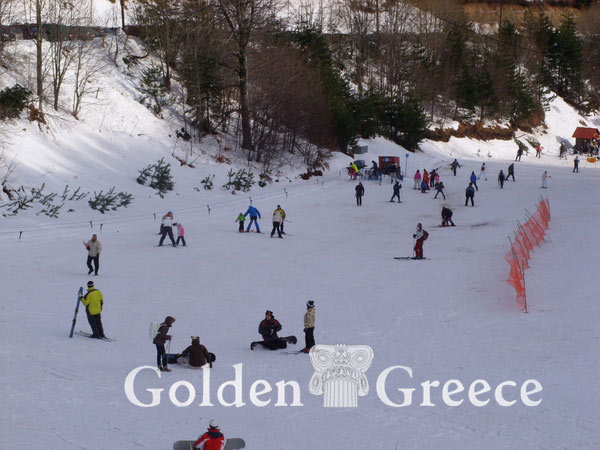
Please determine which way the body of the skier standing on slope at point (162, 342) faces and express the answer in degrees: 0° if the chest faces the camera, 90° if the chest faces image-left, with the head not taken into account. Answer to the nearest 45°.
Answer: approximately 270°

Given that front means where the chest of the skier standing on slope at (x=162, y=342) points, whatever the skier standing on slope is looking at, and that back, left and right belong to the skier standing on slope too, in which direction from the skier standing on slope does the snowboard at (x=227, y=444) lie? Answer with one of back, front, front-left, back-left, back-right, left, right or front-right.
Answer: right

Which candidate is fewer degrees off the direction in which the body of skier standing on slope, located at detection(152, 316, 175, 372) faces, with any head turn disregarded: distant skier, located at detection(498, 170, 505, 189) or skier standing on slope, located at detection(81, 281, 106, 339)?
the distant skier

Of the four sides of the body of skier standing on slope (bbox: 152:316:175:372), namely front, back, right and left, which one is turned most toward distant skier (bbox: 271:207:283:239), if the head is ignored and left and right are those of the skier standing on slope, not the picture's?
left

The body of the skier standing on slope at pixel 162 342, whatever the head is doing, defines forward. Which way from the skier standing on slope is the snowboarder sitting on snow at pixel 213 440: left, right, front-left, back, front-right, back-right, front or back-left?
right

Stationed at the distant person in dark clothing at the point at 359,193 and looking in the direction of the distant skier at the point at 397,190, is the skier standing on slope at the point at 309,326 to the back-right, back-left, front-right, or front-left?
back-right

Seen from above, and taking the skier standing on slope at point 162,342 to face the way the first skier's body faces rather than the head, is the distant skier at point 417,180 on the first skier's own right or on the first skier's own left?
on the first skier's own left

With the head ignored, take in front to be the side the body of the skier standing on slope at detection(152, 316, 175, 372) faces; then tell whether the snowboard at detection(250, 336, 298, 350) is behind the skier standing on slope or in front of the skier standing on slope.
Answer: in front

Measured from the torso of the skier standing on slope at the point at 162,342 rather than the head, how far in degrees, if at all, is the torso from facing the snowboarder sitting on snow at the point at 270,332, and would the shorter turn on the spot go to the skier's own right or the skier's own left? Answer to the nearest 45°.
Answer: approximately 45° to the skier's own left
